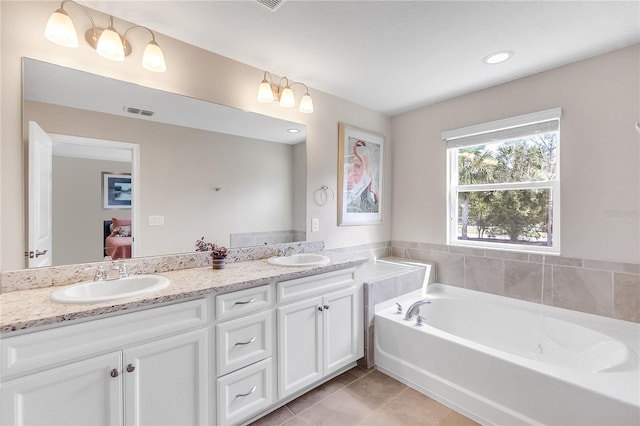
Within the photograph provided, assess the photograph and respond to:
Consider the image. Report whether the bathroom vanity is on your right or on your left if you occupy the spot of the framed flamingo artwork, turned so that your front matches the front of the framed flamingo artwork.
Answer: on your right

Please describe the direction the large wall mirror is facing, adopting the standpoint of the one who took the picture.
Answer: facing the viewer and to the right of the viewer

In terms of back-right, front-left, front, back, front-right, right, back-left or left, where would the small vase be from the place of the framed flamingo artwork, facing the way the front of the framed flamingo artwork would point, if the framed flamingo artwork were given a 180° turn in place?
left

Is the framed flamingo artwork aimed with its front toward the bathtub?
yes

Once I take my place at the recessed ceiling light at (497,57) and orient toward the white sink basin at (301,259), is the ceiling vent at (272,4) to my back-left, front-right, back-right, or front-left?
front-left

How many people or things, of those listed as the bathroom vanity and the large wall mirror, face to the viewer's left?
0

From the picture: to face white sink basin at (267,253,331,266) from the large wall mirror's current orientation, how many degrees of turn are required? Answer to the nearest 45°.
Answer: approximately 45° to its left

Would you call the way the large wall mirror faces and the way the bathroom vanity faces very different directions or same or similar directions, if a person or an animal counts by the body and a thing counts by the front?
same or similar directions

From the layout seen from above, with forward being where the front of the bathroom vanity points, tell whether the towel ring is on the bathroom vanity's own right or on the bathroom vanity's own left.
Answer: on the bathroom vanity's own left

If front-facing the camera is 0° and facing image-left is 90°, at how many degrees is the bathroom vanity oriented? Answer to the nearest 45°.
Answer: approximately 315°

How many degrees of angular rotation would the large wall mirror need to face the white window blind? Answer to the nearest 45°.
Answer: approximately 45° to its left

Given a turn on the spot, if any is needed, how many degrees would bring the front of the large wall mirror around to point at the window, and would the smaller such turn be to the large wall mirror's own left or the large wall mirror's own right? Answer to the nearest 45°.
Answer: approximately 45° to the large wall mirror's own left

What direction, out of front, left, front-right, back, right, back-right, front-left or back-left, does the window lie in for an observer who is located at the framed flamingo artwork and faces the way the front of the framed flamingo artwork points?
front-left

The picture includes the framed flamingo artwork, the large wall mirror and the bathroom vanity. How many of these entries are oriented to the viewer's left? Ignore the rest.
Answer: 0
